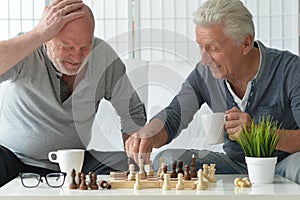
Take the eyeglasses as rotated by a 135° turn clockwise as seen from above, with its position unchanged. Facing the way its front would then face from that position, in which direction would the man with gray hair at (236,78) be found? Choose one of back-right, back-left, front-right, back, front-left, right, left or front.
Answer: right

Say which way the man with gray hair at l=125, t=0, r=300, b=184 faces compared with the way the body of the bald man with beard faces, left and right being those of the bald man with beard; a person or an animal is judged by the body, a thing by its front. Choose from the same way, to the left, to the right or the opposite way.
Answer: to the right

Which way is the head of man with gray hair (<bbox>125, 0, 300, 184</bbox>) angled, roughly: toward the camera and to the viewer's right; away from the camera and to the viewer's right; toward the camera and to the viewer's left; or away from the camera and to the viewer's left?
toward the camera and to the viewer's left

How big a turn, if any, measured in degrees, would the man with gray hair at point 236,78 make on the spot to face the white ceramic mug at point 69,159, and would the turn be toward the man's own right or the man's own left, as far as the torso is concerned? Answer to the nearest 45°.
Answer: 0° — they already face it

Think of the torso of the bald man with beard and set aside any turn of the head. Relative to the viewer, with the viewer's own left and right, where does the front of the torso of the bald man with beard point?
facing the viewer and to the right of the viewer

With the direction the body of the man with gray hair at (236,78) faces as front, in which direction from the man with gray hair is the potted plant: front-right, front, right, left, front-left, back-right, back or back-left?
front-left

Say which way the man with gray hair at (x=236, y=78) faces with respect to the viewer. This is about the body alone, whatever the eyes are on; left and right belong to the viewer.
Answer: facing the viewer and to the left of the viewer

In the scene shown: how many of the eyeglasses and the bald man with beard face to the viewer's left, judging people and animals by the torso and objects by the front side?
0

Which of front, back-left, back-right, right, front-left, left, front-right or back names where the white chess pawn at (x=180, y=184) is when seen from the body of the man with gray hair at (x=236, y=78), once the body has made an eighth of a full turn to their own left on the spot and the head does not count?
front
